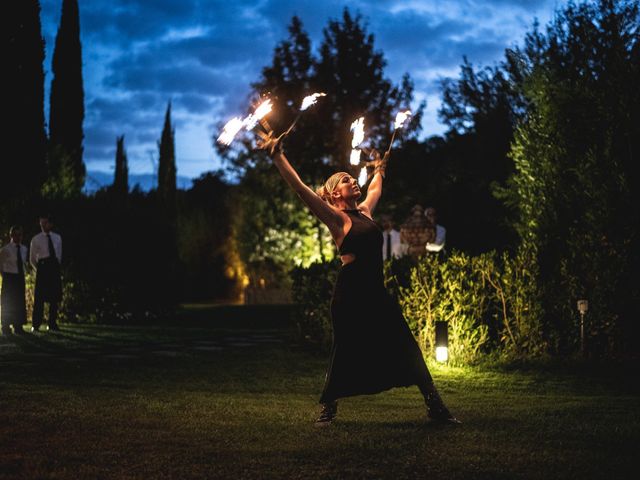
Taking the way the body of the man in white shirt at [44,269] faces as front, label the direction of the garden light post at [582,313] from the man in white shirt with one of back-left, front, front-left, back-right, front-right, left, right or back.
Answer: front-left

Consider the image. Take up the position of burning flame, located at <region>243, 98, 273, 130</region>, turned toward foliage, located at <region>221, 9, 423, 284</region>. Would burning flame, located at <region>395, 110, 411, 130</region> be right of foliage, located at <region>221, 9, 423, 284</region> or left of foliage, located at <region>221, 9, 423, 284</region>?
right

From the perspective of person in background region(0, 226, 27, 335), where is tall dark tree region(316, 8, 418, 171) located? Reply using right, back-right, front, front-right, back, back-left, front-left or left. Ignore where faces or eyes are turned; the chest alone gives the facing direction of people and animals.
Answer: left

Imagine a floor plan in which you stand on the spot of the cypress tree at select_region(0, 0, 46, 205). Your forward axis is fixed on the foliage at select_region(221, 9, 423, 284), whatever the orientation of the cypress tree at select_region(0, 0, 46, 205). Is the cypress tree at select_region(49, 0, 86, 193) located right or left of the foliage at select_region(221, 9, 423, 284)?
left

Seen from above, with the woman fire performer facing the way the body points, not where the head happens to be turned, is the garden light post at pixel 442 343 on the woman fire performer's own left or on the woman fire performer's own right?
on the woman fire performer's own left

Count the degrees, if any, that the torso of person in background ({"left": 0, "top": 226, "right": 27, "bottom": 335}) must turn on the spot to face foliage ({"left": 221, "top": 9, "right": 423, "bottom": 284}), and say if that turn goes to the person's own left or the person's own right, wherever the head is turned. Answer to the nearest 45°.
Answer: approximately 90° to the person's own left
